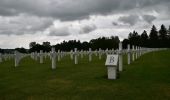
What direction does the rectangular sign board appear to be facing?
toward the camera
